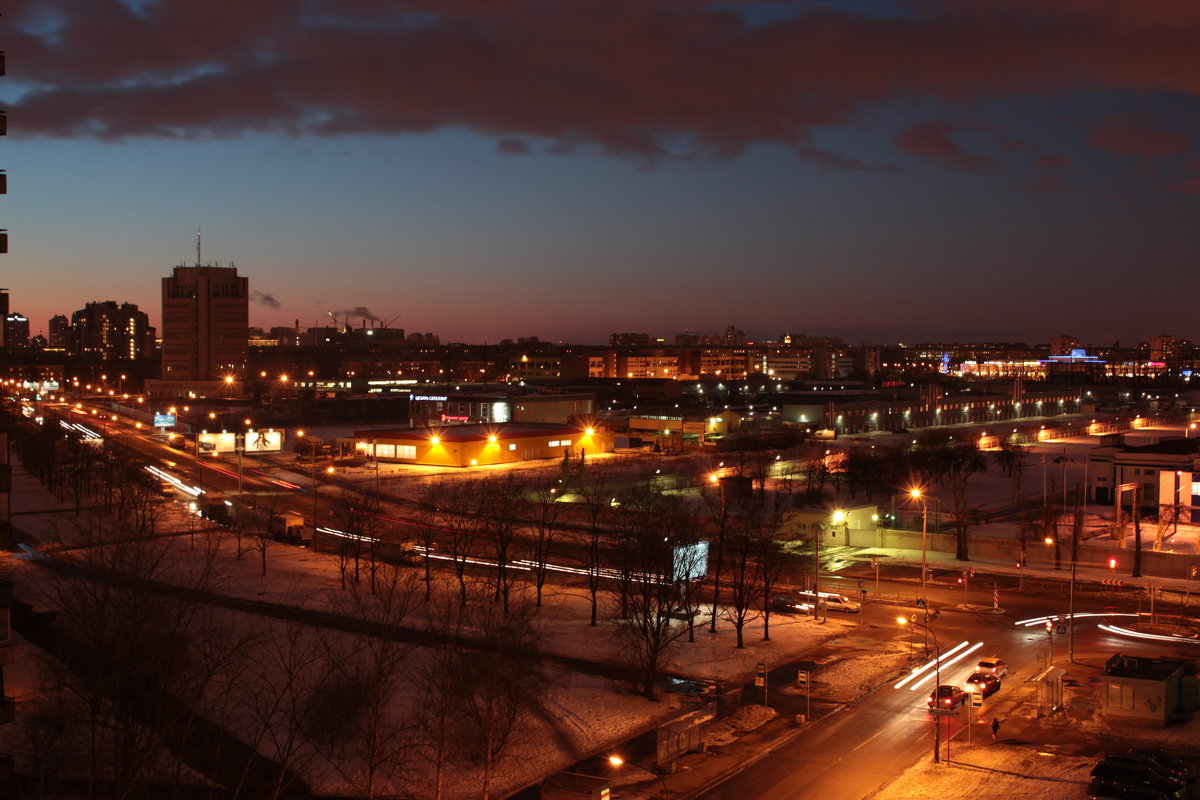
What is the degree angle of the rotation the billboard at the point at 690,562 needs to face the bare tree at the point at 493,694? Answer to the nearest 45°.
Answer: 0° — it already faces it

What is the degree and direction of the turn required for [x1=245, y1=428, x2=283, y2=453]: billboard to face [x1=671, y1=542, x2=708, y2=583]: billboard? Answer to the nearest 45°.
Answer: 0° — it already faces it

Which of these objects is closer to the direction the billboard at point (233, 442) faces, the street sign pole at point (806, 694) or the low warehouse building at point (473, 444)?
the street sign pole

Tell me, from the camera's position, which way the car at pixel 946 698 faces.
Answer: facing away from the viewer and to the right of the viewer

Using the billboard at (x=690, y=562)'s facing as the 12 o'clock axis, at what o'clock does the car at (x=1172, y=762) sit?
The car is roughly at 11 o'clock from the billboard.

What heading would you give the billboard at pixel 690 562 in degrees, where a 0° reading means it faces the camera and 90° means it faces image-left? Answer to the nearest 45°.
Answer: approximately 0°
